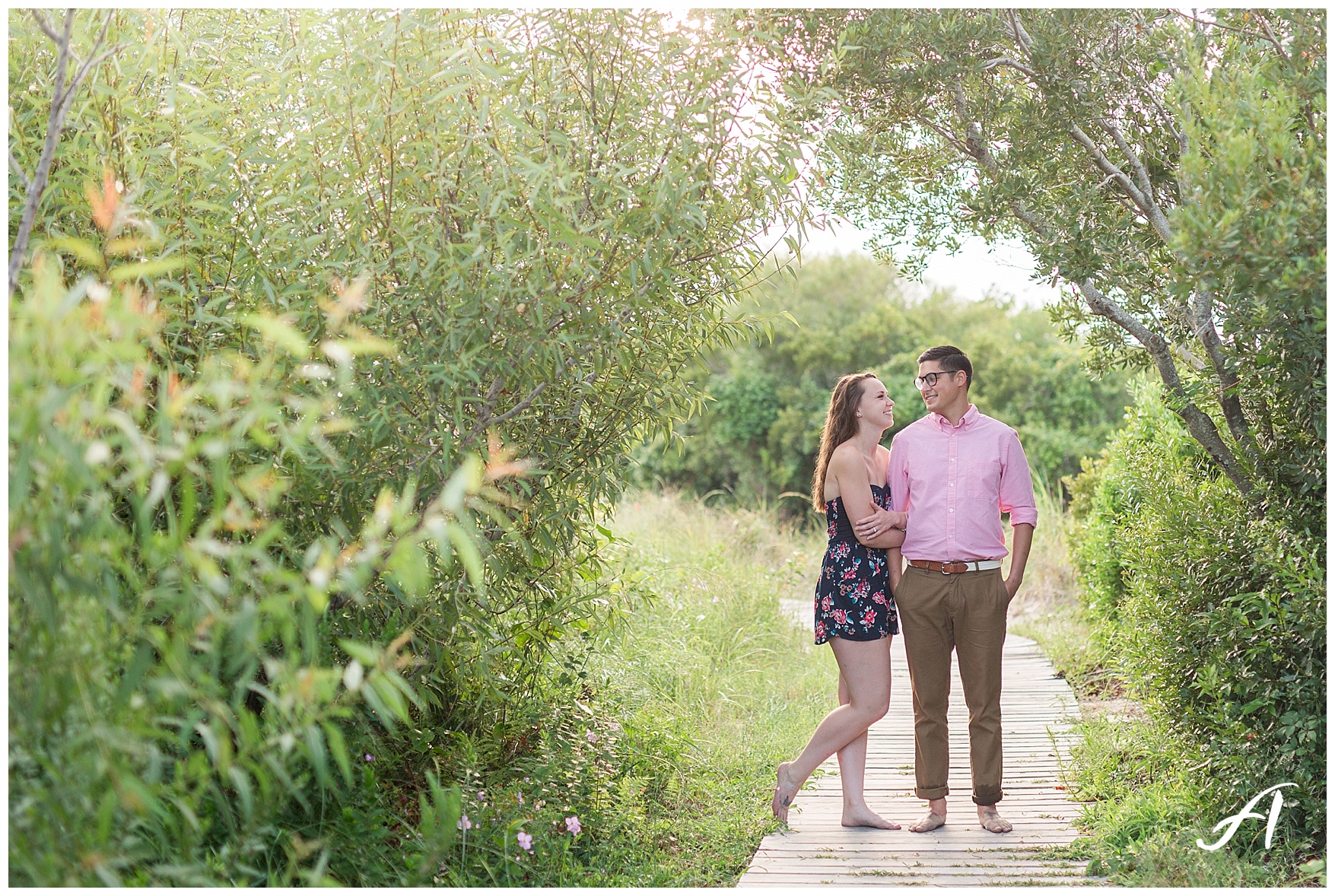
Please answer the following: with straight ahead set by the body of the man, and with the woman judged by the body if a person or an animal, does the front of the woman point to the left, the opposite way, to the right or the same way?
to the left

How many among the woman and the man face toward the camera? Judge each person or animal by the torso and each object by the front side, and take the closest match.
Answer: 1

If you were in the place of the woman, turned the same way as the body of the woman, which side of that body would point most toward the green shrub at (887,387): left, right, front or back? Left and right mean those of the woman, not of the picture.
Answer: left

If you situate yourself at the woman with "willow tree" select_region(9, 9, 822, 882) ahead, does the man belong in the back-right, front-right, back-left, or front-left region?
back-left

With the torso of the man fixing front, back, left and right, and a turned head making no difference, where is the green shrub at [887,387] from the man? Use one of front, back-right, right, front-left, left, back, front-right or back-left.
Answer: back

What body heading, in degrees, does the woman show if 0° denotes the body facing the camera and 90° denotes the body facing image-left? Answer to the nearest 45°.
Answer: approximately 270°

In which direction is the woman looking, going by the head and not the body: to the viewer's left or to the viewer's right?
to the viewer's right

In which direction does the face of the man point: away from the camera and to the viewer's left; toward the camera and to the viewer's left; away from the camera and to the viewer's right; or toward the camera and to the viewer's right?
toward the camera and to the viewer's left

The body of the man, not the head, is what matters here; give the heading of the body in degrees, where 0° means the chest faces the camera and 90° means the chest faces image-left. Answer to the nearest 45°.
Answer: approximately 0°
